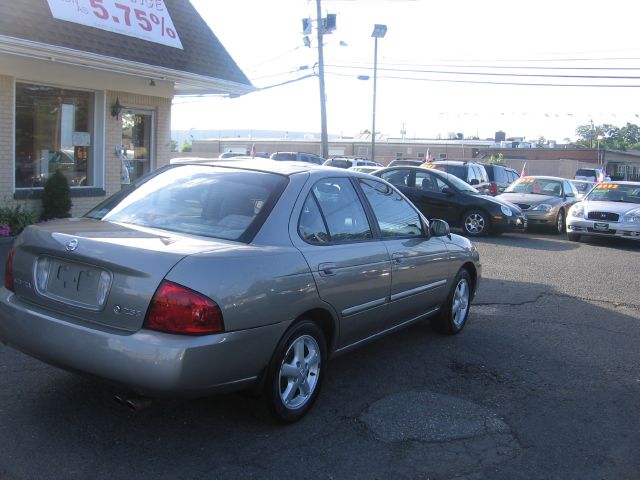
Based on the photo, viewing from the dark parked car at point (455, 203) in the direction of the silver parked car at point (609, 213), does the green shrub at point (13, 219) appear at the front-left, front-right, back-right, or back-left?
back-right

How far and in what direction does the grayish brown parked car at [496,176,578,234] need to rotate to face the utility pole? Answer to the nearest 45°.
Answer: approximately 90° to its right

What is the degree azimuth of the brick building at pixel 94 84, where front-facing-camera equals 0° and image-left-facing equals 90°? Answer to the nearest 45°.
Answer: approximately 315°

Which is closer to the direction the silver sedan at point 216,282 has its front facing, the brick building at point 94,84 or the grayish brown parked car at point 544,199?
the grayish brown parked car

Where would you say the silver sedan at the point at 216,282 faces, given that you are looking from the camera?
facing away from the viewer and to the right of the viewer

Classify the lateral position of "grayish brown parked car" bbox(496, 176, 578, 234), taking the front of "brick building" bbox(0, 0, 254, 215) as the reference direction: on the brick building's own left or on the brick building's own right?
on the brick building's own left

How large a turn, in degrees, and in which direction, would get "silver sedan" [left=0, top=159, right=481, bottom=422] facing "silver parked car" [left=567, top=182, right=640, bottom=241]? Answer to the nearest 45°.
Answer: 0° — it already faces it

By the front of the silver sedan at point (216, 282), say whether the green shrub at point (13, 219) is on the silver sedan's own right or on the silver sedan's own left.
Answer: on the silver sedan's own left

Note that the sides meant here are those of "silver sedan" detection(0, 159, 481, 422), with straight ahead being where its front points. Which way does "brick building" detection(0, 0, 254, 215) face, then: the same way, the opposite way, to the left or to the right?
to the right
